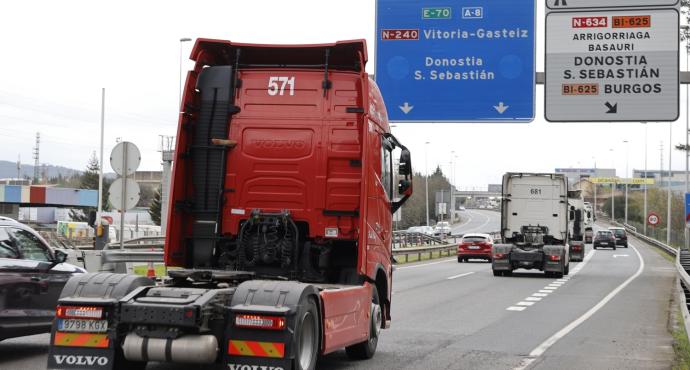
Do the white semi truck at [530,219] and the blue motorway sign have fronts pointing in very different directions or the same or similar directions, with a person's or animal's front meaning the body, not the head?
very different directions

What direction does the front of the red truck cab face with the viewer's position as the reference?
facing away from the viewer and to the right of the viewer

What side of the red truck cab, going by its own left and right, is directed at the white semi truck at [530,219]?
front

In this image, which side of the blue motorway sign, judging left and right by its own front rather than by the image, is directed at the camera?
front

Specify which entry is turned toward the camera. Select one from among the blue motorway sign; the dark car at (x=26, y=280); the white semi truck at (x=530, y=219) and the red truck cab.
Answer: the blue motorway sign

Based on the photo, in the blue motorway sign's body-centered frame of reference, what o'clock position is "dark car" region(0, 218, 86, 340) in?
The dark car is roughly at 1 o'clock from the blue motorway sign.

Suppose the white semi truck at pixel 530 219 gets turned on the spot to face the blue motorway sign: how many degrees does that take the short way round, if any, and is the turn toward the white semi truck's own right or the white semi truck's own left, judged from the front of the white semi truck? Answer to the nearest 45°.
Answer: approximately 180°

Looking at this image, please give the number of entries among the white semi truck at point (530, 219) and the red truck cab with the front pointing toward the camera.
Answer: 0

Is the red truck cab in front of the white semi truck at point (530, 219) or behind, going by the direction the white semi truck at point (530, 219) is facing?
behind

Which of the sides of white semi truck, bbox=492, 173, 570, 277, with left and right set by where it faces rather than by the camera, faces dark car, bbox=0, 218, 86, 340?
back

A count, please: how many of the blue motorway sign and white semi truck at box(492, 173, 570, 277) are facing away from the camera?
1

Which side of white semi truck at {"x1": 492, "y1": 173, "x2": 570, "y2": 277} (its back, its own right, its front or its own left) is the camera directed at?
back

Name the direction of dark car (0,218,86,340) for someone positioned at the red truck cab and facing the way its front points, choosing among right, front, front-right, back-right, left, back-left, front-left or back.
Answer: back-left
